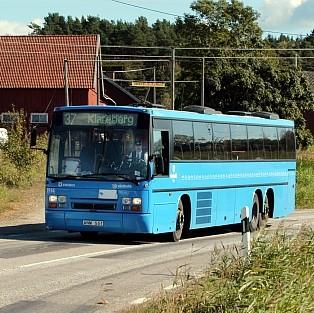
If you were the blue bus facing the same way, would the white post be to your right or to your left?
on your left

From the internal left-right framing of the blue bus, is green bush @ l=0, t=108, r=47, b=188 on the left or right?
on its right

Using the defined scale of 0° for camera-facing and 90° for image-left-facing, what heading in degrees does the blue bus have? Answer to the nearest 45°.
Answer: approximately 45°
